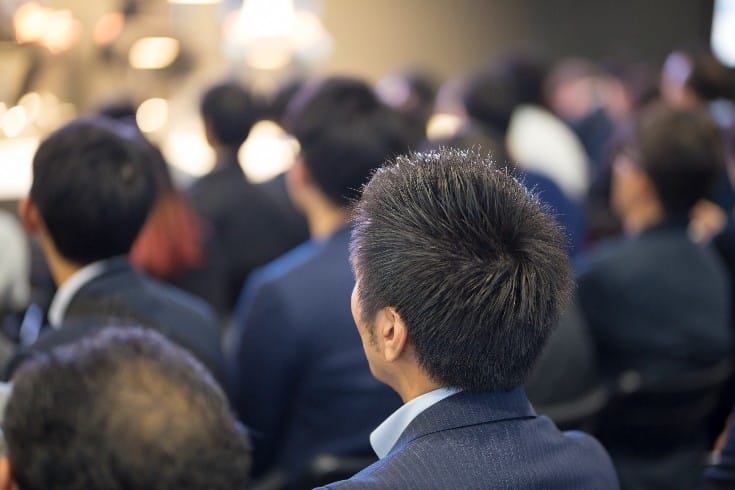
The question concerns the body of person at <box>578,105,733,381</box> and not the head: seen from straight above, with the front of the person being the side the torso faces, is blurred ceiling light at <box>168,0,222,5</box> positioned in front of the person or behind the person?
in front

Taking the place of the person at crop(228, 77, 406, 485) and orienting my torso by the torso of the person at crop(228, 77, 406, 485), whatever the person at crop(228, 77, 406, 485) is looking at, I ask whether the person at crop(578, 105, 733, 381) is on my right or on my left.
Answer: on my right

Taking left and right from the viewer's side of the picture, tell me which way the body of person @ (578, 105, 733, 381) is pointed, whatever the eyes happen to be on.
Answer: facing away from the viewer and to the left of the viewer

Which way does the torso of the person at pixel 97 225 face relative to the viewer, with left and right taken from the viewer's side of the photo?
facing away from the viewer and to the left of the viewer

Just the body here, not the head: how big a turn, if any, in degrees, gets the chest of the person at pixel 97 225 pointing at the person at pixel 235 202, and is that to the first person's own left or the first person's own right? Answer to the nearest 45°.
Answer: approximately 45° to the first person's own right

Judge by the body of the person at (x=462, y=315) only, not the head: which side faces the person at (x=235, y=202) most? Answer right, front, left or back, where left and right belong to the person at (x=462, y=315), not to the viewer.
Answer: front

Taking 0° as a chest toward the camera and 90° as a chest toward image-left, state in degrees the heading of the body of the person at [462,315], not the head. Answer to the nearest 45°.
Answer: approximately 135°

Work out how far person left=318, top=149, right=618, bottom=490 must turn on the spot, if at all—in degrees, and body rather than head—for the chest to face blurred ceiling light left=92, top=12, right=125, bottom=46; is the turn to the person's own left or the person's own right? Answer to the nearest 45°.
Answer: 0° — they already face it

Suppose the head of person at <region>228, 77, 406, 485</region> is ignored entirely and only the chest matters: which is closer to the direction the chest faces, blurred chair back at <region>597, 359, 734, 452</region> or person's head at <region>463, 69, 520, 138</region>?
the person's head

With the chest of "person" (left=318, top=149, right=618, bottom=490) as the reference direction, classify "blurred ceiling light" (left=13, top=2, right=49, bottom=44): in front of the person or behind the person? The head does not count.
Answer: in front

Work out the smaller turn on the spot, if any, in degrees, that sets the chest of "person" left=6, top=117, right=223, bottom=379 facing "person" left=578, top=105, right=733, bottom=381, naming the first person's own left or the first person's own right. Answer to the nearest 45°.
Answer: approximately 135° to the first person's own right
